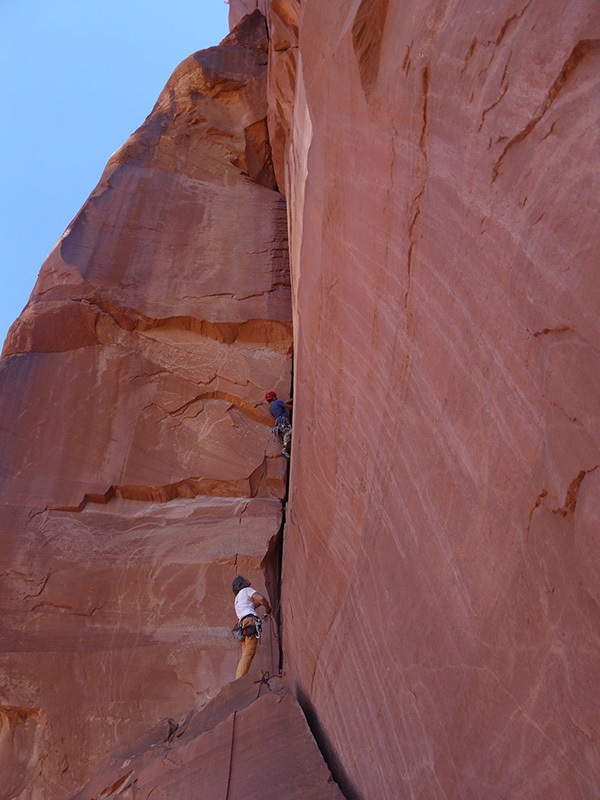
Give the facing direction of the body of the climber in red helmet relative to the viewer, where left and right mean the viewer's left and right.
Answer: facing away from the viewer and to the right of the viewer
